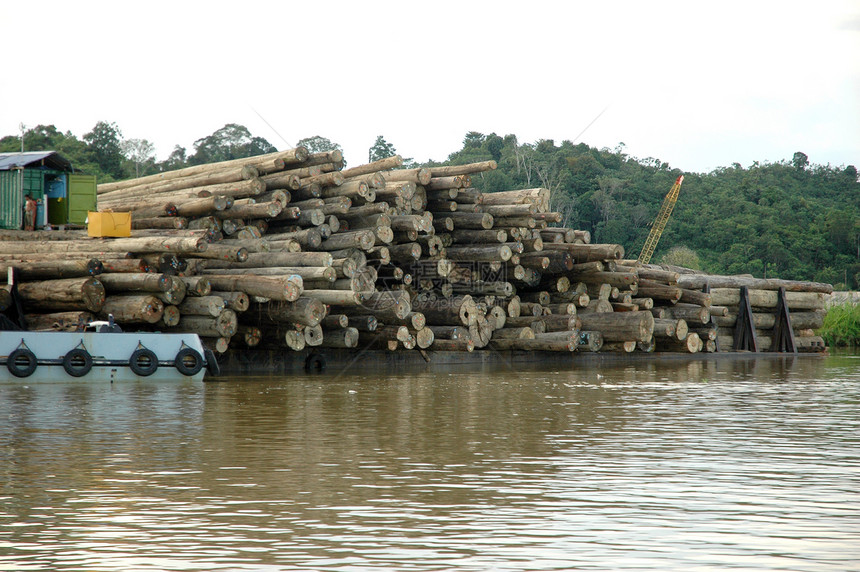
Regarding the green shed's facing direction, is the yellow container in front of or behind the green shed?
in front

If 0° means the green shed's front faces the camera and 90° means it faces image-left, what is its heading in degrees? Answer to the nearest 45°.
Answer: approximately 315°

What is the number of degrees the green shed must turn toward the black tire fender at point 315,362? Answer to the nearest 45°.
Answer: approximately 45° to its left
